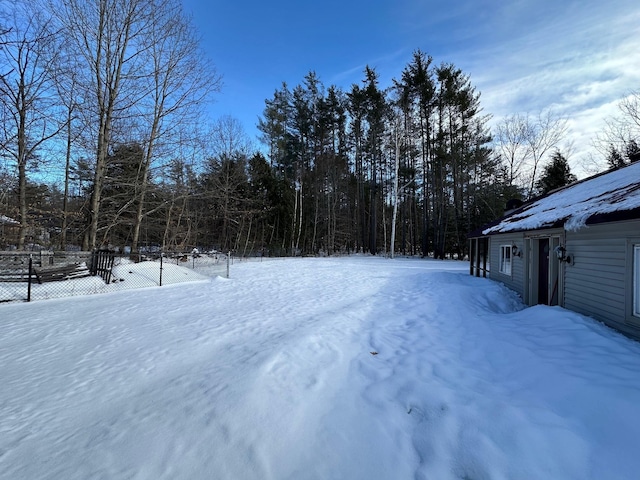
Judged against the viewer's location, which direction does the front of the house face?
facing the viewer and to the left of the viewer

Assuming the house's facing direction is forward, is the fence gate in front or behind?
in front

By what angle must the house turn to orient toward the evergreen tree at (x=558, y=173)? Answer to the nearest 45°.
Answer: approximately 135° to its right

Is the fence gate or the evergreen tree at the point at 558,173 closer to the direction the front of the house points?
the fence gate

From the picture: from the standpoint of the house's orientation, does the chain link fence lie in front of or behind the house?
in front

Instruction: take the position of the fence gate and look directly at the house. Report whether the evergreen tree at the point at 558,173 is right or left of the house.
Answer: left

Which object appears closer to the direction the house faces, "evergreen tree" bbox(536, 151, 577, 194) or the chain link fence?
the chain link fence
